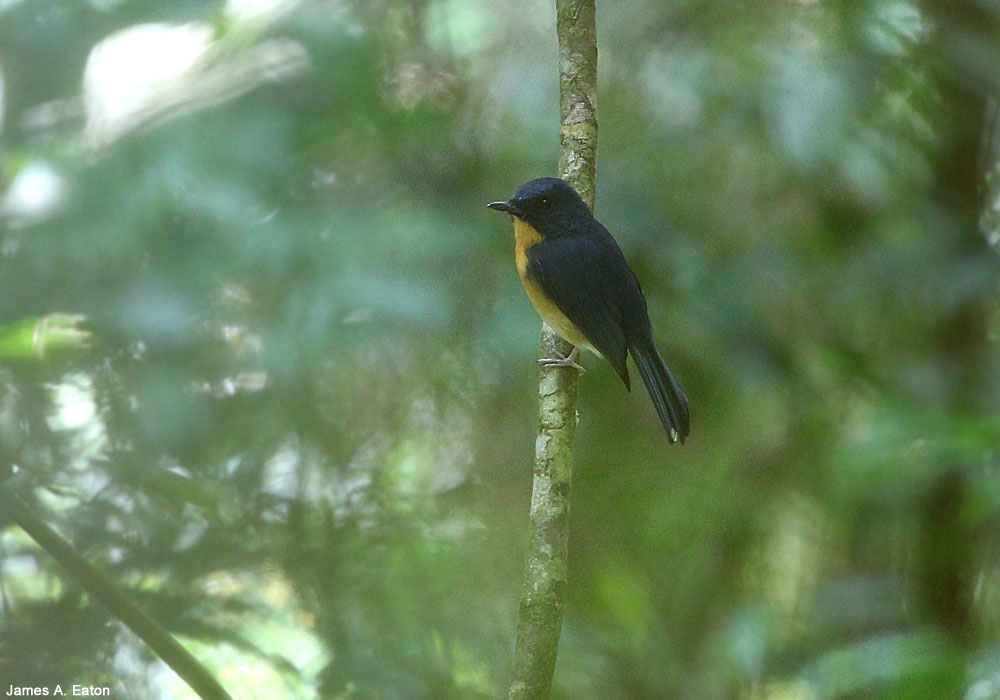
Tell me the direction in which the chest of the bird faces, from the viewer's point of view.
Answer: to the viewer's left
